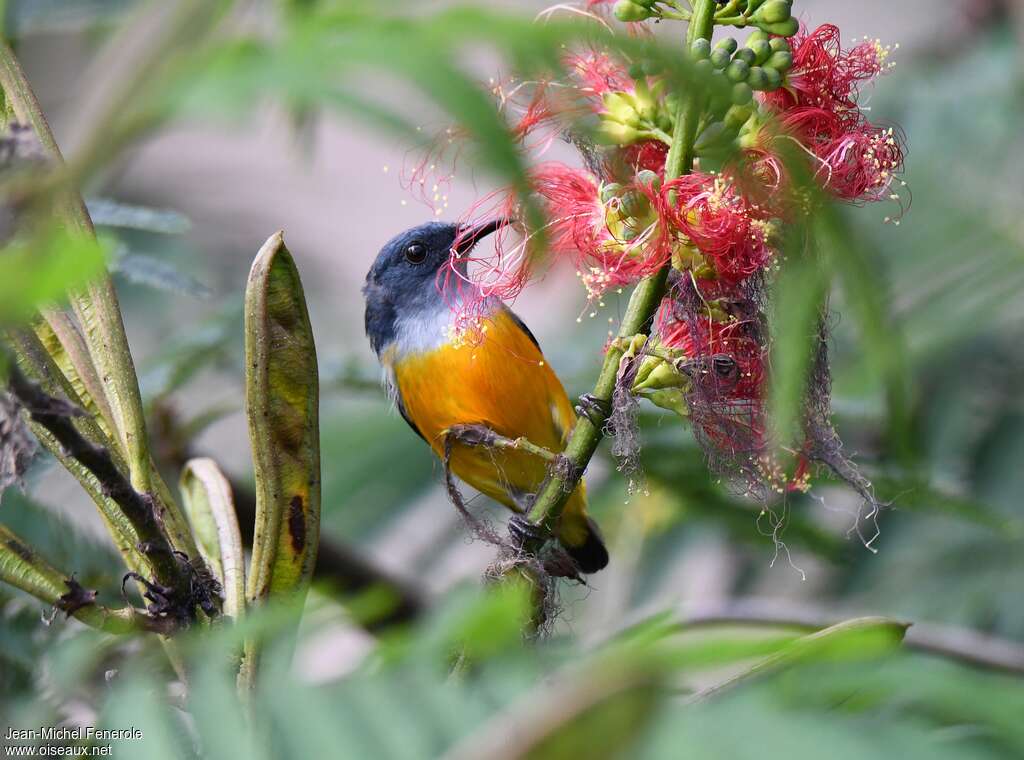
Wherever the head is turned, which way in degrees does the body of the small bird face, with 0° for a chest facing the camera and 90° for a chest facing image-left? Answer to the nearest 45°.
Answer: approximately 0°
